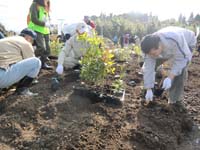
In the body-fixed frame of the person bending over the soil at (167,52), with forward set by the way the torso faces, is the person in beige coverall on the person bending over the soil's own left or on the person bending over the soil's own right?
on the person bending over the soil's own right

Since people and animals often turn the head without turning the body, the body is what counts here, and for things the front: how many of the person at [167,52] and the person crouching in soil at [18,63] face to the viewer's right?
1

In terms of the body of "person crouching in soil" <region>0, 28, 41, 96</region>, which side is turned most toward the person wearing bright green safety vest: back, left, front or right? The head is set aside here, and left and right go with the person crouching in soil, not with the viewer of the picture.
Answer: left

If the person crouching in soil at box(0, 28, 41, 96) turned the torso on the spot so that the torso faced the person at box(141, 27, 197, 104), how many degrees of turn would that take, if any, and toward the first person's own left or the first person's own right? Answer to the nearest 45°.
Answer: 0° — they already face them

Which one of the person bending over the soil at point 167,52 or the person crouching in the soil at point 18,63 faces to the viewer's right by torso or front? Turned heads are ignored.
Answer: the person crouching in the soil at point 18,63

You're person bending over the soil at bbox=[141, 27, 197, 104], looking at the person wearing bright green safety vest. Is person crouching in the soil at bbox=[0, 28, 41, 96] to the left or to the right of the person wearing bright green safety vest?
left

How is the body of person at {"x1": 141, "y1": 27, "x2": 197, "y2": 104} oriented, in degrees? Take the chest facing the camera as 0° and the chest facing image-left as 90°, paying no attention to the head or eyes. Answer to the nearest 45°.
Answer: approximately 45°

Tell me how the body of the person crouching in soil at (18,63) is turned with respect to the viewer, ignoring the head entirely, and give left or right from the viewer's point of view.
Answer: facing to the right of the viewer

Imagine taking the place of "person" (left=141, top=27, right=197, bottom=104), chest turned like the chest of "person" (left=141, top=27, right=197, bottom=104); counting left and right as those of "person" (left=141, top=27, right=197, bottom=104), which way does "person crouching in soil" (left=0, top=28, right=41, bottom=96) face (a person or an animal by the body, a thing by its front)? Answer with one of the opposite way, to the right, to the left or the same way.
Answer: the opposite way
